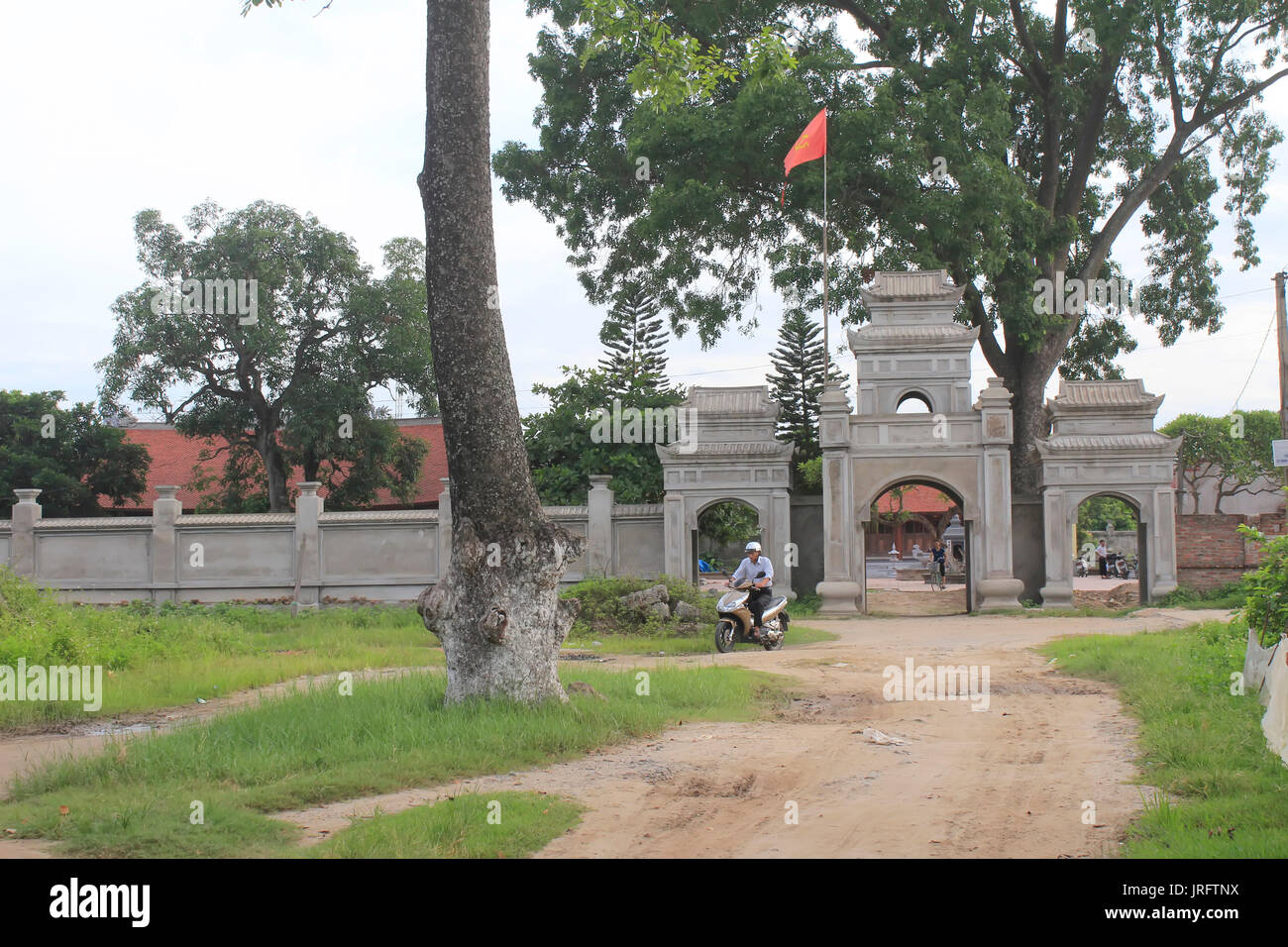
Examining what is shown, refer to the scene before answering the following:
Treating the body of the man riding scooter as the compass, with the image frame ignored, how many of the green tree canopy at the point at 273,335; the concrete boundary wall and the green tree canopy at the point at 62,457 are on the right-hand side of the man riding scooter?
3

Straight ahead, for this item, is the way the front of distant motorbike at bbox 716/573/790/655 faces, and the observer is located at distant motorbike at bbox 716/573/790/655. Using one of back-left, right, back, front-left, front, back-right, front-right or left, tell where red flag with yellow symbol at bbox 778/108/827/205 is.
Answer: back-right

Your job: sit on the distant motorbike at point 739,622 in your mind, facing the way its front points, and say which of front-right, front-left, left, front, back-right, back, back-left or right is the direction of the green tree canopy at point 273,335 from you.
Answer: right

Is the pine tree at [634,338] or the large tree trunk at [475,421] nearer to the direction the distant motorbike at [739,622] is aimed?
the large tree trunk

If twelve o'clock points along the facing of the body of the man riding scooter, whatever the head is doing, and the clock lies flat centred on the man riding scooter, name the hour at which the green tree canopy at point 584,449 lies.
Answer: The green tree canopy is roughly at 4 o'clock from the man riding scooter.

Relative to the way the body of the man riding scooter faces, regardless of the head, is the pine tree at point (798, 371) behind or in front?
behind

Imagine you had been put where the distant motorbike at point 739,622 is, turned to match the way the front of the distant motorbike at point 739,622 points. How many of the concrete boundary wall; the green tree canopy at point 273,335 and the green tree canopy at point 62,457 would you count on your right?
3

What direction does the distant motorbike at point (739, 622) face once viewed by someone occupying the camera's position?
facing the viewer and to the left of the viewer
